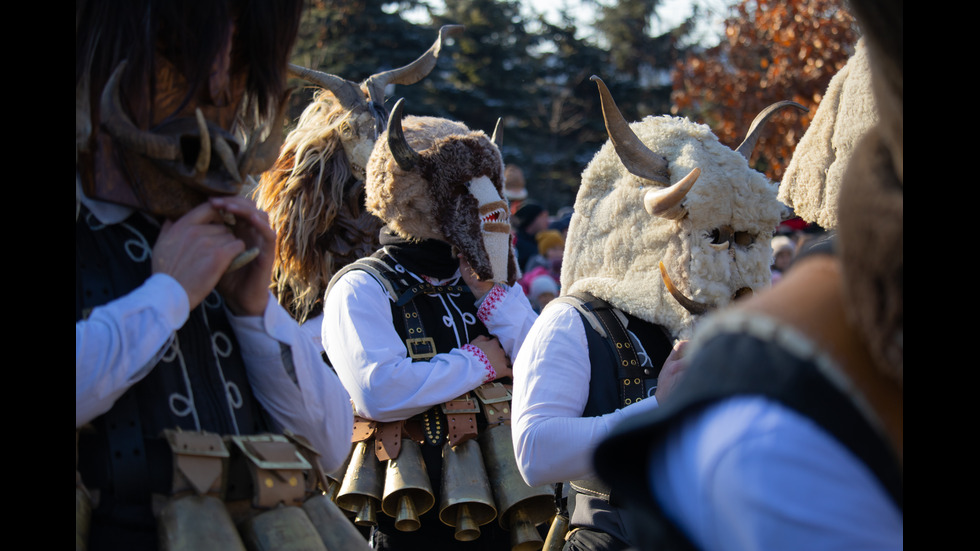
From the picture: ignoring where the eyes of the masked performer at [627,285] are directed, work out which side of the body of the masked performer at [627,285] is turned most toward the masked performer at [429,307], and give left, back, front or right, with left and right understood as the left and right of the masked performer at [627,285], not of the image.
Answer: back

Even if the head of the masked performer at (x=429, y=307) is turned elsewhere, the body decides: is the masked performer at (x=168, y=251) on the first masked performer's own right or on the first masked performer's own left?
on the first masked performer's own right

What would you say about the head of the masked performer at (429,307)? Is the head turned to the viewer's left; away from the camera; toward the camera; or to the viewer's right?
to the viewer's right

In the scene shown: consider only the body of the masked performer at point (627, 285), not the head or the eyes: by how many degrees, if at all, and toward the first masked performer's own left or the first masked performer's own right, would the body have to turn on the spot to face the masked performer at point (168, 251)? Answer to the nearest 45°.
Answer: approximately 90° to the first masked performer's own right

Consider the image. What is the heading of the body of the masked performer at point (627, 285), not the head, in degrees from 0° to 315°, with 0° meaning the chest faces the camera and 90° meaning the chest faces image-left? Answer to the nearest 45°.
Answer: approximately 315°

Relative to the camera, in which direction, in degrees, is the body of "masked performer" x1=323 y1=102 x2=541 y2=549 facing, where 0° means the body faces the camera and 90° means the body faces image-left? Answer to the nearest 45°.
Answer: approximately 315°
